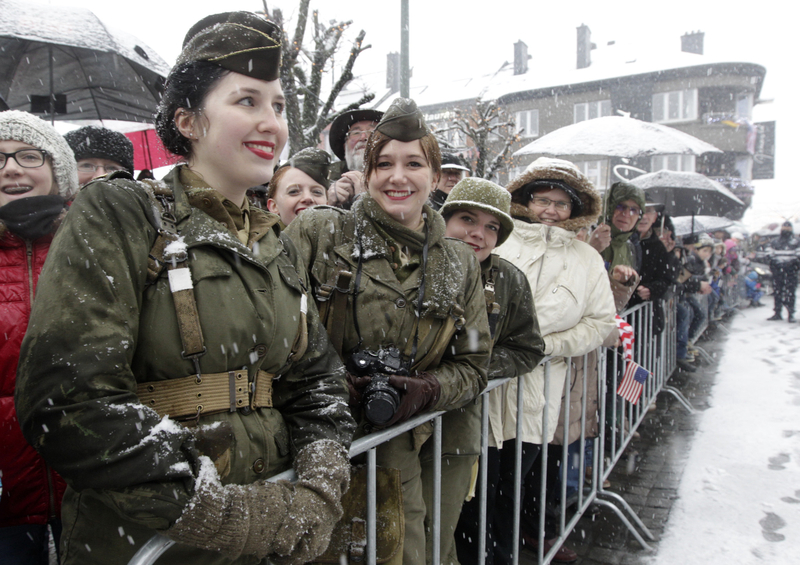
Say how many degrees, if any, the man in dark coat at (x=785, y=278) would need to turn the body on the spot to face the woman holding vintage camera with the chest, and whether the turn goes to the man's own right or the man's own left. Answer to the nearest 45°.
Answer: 0° — they already face them

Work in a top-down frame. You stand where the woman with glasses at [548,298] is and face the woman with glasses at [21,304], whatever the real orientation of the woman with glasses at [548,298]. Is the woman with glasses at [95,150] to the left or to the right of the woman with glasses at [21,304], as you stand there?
right

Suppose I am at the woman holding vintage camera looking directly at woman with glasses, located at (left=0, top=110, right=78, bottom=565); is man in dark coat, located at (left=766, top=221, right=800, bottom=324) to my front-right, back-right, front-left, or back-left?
back-right

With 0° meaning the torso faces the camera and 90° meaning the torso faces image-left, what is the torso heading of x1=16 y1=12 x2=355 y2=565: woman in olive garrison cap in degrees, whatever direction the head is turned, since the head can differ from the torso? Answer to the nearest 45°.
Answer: approximately 315°

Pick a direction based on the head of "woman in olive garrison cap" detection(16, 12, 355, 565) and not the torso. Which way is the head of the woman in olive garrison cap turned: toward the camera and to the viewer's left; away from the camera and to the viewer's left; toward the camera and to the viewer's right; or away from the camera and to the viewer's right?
toward the camera and to the viewer's right

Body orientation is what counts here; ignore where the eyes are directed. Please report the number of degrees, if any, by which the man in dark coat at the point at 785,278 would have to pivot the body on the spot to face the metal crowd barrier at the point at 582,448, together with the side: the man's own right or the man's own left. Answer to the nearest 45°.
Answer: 0° — they already face it

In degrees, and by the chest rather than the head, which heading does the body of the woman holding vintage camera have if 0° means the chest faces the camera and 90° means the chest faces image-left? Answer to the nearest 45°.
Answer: approximately 0°
